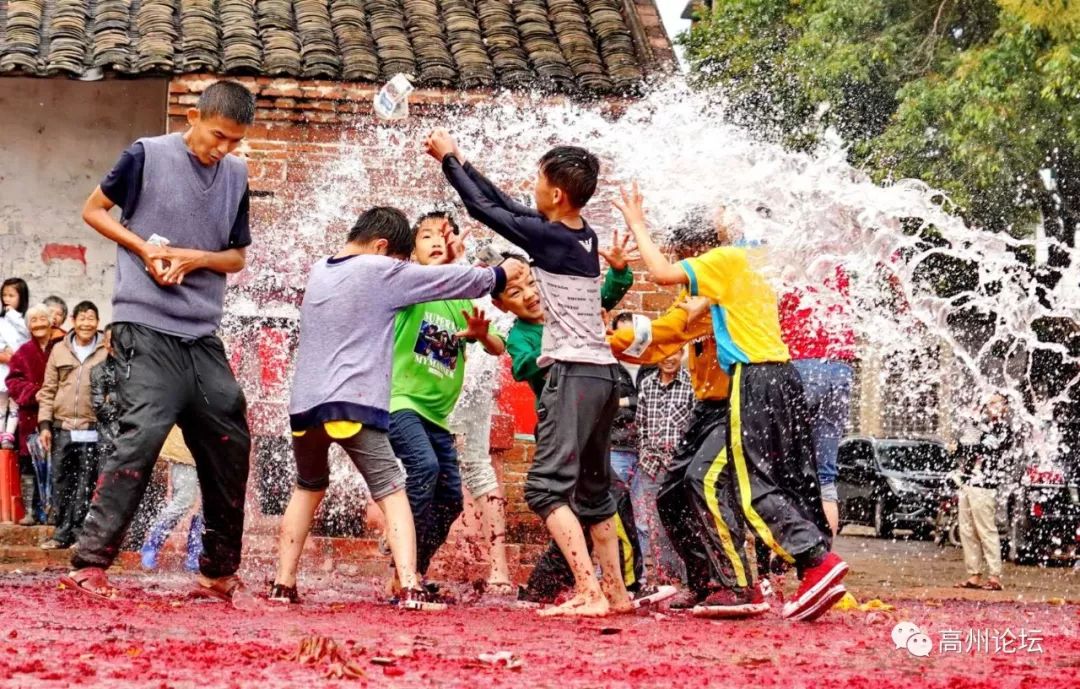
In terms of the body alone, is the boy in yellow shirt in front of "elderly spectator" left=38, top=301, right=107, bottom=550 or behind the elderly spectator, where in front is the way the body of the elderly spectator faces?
in front

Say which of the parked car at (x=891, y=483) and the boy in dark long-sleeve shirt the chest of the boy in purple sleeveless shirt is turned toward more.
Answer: the boy in dark long-sleeve shirt

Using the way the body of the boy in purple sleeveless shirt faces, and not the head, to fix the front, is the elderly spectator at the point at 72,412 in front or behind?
behind

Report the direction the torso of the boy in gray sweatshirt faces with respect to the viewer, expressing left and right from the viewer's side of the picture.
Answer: facing away from the viewer and to the right of the viewer

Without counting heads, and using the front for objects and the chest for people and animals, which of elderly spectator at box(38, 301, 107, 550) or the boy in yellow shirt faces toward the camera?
the elderly spectator

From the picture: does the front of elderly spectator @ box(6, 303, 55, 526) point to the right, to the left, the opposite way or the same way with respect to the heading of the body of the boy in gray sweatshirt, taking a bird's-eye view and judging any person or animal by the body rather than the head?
to the right

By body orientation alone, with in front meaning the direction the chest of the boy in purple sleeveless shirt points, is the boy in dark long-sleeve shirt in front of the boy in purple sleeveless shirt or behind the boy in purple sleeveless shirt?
in front

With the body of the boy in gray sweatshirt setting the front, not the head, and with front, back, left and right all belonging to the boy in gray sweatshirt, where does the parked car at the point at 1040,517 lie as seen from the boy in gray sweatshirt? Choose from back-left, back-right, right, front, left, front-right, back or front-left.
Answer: front

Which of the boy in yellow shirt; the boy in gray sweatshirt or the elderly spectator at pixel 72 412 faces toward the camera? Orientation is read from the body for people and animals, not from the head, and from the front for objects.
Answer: the elderly spectator

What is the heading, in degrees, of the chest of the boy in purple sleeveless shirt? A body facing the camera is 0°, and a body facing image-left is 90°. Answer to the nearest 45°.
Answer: approximately 315°

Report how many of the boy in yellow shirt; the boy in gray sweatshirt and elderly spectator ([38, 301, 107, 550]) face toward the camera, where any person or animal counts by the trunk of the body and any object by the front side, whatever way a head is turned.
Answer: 1
